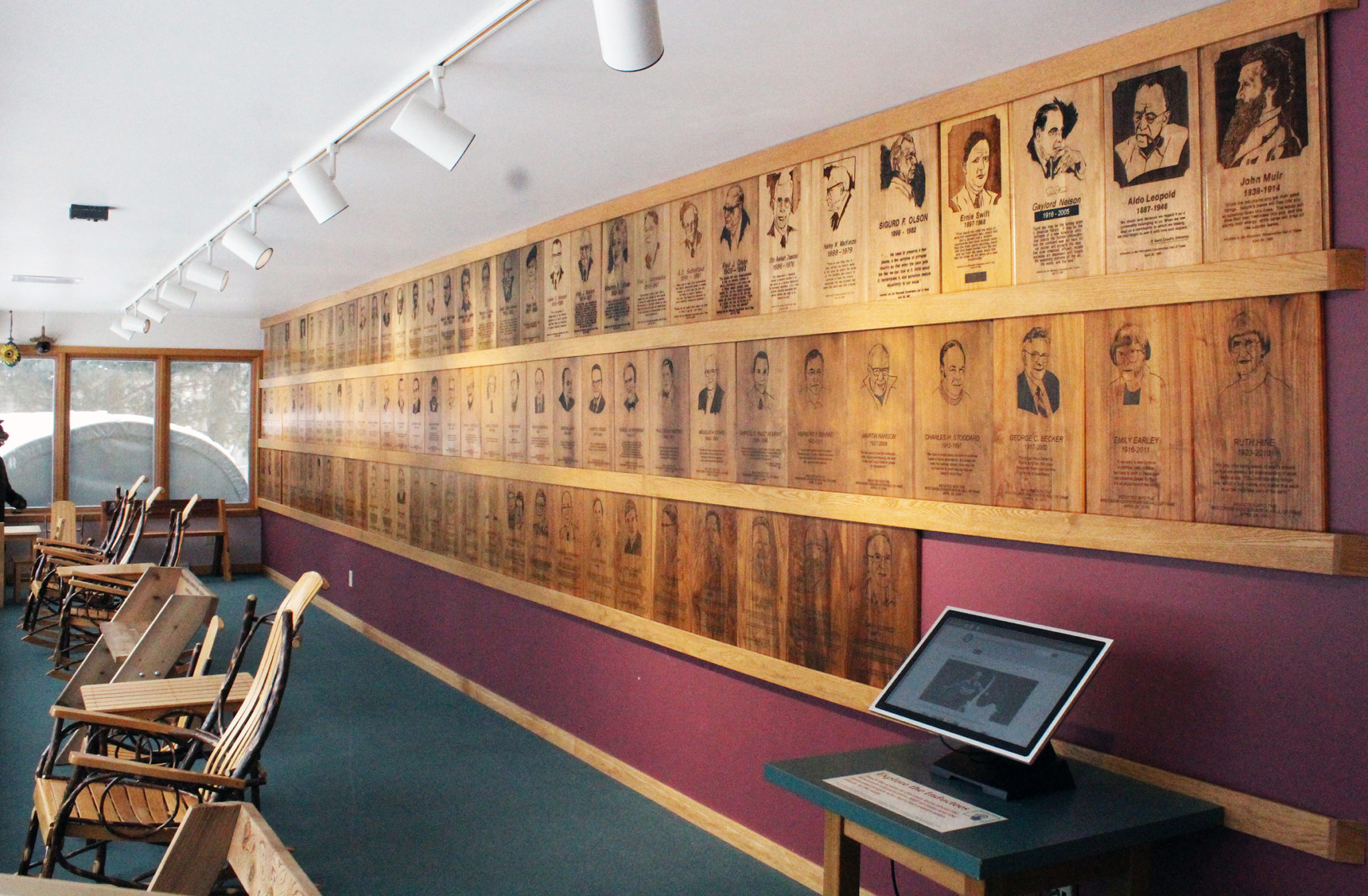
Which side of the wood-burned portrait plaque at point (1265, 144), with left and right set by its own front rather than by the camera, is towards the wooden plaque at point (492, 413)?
right

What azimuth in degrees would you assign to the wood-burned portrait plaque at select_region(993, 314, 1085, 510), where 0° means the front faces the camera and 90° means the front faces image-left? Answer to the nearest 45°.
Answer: approximately 45°

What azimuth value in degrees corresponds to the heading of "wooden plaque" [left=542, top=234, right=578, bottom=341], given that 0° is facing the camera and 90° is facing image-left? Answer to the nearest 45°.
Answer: approximately 45°

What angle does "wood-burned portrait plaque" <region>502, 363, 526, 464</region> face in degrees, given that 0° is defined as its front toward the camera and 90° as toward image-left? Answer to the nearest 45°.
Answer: approximately 45°

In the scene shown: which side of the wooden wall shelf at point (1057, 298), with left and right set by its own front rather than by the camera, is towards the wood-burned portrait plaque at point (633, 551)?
right

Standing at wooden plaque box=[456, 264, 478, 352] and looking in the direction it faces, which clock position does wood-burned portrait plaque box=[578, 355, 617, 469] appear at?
The wood-burned portrait plaque is roughly at 10 o'clock from the wooden plaque.

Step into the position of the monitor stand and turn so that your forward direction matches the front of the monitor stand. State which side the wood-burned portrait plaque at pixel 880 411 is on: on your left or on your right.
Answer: on your right
